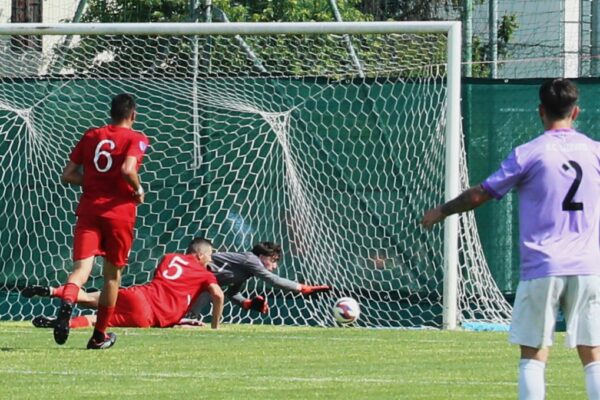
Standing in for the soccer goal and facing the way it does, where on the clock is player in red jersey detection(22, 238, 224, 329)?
The player in red jersey is roughly at 1 o'clock from the soccer goal.

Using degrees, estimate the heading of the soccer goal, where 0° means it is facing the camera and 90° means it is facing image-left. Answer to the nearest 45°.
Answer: approximately 0°
